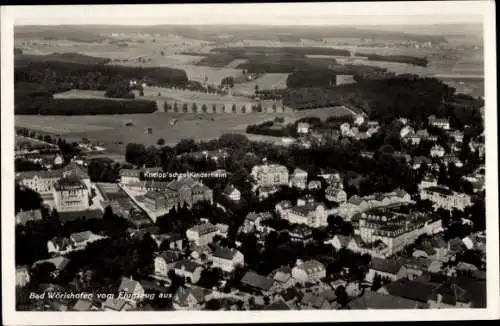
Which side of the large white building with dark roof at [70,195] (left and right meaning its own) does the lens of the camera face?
front
